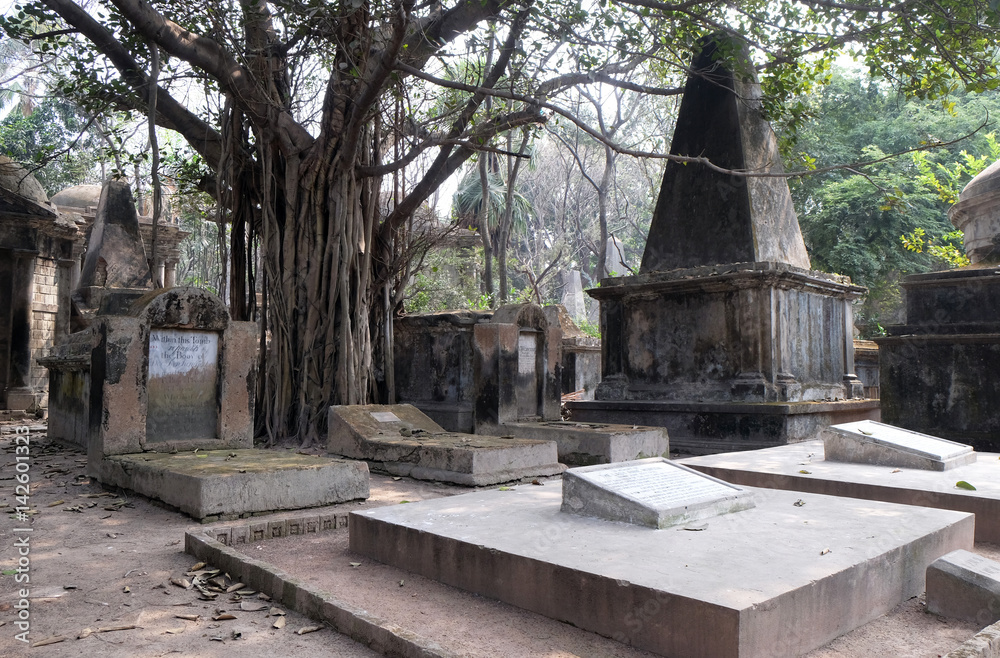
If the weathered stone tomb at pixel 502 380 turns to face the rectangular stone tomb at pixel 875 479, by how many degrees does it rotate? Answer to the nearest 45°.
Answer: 0° — it already faces it

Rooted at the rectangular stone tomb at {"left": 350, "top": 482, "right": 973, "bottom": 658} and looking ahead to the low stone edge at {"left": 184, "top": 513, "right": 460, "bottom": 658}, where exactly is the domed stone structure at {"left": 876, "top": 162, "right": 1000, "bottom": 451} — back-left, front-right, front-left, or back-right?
back-right

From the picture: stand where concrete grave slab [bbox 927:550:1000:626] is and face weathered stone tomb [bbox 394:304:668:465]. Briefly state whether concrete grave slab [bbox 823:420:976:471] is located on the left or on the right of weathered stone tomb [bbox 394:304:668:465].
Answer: right

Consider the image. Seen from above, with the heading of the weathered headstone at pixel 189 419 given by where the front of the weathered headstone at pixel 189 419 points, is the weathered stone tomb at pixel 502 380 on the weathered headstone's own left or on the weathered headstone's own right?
on the weathered headstone's own left

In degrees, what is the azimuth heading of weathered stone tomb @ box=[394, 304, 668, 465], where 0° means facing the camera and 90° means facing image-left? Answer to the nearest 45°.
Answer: approximately 315°

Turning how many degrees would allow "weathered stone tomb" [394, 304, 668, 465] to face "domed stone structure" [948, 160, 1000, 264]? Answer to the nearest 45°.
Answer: approximately 45° to its left

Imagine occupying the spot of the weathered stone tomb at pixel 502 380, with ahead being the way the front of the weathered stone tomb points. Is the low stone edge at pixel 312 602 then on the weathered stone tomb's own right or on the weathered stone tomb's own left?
on the weathered stone tomb's own right

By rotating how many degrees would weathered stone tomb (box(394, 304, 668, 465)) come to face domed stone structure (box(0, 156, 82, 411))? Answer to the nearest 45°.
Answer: approximately 135° to its right

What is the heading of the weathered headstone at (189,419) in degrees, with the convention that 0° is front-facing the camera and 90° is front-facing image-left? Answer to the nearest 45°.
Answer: approximately 315°

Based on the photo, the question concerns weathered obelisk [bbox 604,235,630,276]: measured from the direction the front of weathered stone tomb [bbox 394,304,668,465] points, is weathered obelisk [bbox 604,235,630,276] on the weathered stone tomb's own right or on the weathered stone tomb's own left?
on the weathered stone tomb's own left

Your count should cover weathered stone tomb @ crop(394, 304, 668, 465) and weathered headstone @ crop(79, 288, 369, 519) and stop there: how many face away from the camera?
0

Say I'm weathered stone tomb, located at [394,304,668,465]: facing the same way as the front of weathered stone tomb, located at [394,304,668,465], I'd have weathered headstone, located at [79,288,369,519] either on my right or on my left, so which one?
on my right
